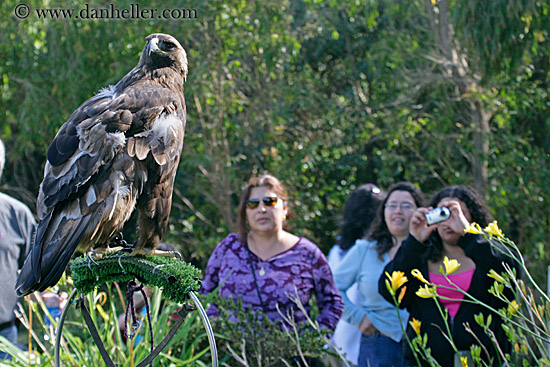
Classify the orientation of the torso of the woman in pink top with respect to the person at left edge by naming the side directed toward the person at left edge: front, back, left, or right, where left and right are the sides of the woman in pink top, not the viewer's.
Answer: right

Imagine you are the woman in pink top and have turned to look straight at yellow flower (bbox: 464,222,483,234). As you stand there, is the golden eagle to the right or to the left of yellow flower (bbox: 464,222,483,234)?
right

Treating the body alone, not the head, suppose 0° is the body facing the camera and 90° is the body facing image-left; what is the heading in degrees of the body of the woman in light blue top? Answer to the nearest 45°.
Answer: approximately 315°

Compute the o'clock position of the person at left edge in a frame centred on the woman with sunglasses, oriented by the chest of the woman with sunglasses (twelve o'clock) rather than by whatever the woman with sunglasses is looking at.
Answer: The person at left edge is roughly at 3 o'clock from the woman with sunglasses.

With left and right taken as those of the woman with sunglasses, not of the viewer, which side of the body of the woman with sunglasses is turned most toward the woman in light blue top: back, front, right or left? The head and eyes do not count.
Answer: left

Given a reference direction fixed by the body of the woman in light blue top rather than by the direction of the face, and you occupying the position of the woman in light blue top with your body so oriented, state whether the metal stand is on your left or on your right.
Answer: on your right

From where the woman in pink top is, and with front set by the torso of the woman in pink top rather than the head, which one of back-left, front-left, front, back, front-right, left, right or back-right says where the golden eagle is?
front-right
